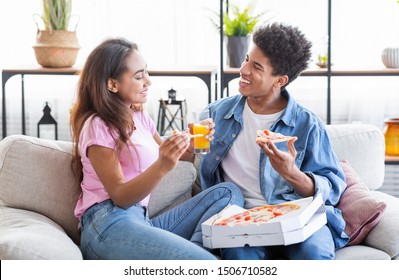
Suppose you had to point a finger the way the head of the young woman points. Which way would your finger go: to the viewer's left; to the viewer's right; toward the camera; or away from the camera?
to the viewer's right

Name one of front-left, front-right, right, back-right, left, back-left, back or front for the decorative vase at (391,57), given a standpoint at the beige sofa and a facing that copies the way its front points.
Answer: back-left

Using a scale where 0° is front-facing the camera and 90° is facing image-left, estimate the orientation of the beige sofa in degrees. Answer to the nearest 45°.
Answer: approximately 0°

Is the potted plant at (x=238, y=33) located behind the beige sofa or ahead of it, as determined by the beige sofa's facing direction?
behind

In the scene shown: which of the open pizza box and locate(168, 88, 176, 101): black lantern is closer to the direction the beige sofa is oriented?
the open pizza box

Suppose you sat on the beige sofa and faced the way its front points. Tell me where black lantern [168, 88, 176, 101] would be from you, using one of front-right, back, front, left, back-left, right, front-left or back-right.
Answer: back

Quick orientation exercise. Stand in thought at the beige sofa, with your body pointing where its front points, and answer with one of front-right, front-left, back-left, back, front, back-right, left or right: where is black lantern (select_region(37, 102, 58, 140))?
back

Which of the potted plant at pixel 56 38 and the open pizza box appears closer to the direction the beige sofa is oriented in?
the open pizza box

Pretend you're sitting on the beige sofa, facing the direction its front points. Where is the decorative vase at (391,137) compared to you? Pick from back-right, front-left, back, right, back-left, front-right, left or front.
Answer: back-left

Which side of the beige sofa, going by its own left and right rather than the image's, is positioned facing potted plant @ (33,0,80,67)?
back
